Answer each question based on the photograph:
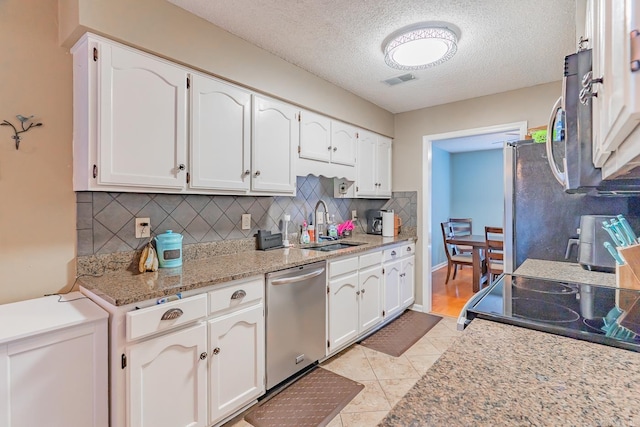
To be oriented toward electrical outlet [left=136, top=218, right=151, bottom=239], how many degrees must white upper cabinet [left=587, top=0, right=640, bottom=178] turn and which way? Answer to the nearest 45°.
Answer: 0° — it already faces it

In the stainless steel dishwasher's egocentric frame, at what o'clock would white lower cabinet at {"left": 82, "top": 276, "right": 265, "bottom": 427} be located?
The white lower cabinet is roughly at 3 o'clock from the stainless steel dishwasher.

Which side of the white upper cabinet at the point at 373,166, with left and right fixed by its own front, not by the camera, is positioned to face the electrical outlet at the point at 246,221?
right

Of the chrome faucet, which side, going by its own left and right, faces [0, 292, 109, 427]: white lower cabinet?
right

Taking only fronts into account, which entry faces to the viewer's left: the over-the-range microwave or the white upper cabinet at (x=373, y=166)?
the over-the-range microwave

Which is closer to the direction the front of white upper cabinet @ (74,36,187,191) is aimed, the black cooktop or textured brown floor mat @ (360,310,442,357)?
the black cooktop
